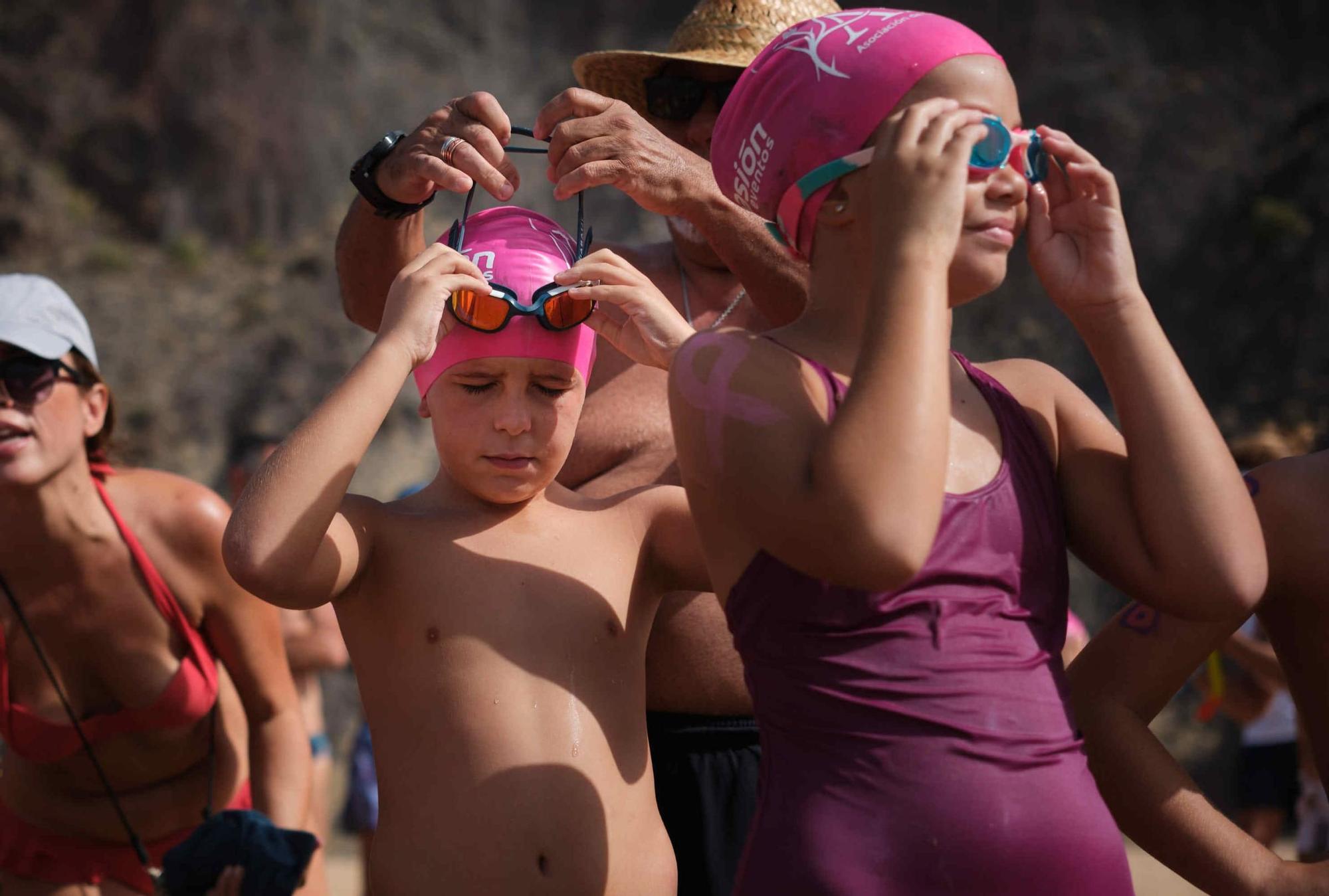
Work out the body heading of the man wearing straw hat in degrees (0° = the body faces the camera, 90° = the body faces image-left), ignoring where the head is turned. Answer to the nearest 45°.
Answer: approximately 45°

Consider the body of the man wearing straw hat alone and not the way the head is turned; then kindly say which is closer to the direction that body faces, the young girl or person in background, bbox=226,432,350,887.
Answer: the young girl

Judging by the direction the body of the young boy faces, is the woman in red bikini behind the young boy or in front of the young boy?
behind

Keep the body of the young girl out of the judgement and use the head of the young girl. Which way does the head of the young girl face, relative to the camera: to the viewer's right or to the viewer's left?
to the viewer's right

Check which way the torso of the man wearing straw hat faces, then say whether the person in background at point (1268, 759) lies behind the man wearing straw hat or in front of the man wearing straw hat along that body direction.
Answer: behind

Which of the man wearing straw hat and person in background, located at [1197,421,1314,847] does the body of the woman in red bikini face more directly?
the man wearing straw hat

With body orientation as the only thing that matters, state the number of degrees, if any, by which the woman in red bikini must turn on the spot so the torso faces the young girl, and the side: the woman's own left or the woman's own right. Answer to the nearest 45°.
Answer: approximately 90° to the woman's own left

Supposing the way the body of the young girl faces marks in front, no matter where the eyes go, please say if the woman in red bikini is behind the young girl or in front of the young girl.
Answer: behind

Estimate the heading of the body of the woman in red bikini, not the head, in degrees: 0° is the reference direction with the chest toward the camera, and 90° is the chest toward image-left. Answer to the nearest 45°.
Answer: approximately 45°

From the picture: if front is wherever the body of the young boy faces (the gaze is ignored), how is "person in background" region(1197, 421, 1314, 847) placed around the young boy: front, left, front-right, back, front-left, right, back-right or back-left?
back-left

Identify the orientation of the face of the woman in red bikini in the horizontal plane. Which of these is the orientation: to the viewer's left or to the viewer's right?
to the viewer's left
